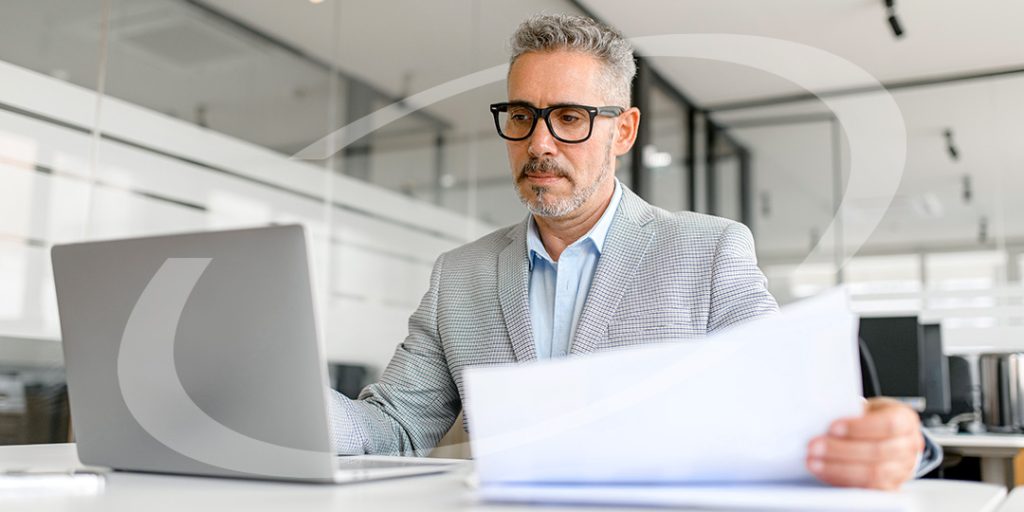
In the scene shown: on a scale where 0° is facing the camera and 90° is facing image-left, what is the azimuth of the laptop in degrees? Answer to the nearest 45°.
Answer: approximately 225°

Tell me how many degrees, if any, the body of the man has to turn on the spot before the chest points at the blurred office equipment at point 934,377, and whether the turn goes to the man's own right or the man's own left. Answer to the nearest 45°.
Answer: approximately 180°

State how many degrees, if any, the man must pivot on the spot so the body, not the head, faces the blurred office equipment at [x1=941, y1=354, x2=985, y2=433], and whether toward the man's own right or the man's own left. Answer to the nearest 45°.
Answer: approximately 180°

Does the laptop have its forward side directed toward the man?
yes

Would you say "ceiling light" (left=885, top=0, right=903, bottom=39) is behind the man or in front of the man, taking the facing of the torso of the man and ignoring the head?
behind

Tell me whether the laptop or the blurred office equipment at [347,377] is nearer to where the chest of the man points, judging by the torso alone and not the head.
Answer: the laptop

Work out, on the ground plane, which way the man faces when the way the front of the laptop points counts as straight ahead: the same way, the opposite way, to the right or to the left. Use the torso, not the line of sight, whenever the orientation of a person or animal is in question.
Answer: the opposite way
